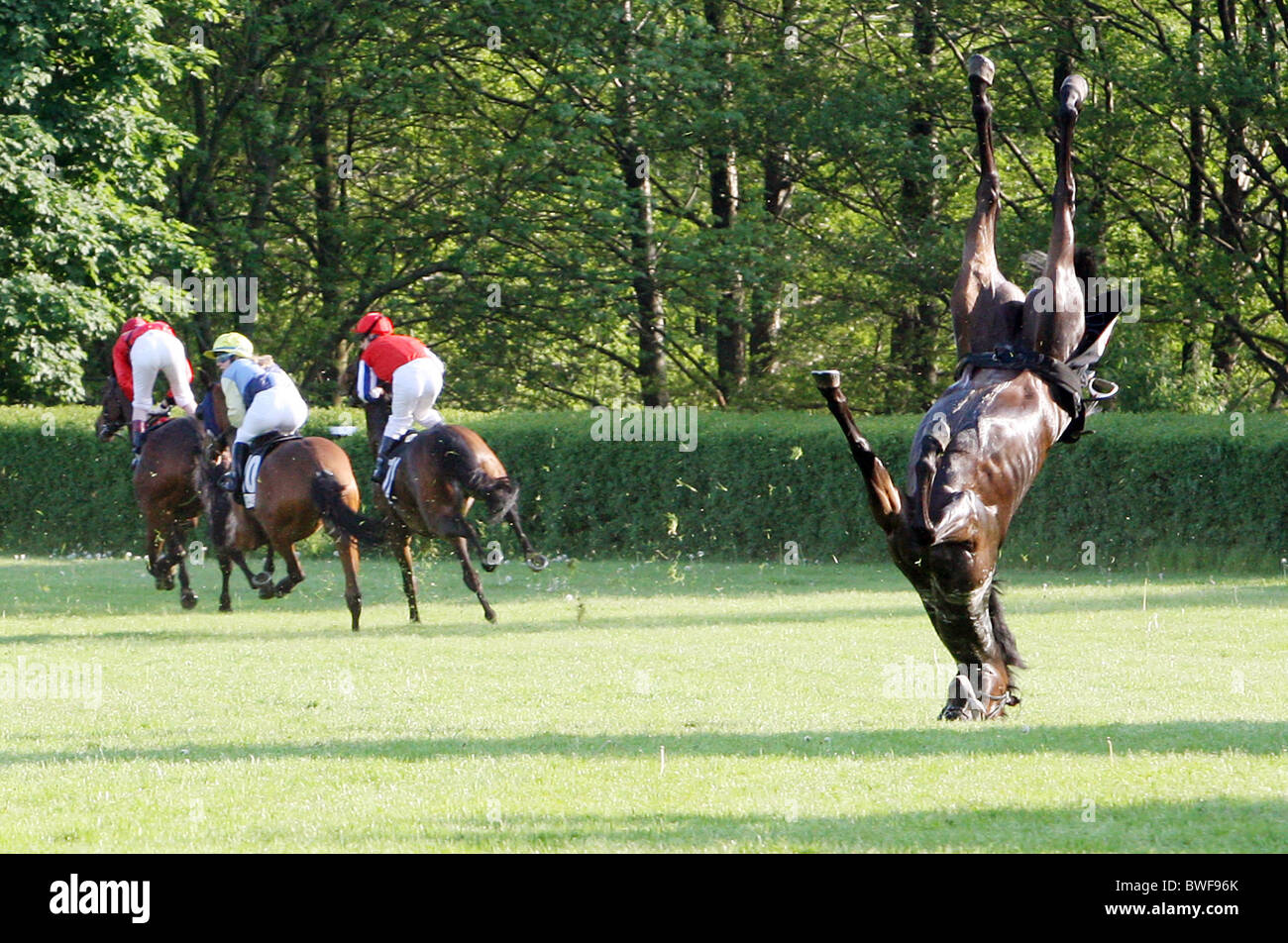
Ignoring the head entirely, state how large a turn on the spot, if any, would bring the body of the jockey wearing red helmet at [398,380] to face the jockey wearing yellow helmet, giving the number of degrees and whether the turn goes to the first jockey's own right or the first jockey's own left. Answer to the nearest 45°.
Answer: approximately 45° to the first jockey's own left

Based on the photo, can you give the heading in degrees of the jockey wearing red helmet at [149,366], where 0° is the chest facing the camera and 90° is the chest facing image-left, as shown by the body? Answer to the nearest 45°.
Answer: approximately 135°

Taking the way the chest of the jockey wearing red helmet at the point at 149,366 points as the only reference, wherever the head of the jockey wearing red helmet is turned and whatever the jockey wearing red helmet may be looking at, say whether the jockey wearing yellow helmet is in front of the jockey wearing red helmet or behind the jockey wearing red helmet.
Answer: behind

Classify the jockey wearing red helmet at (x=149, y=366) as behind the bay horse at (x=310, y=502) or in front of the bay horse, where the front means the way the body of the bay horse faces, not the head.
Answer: in front

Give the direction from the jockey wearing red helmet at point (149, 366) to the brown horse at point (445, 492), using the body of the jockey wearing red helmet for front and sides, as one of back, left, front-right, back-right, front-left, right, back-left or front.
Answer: back

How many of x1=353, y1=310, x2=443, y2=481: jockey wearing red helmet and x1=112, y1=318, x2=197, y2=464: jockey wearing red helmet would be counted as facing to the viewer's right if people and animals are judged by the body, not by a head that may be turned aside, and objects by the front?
0

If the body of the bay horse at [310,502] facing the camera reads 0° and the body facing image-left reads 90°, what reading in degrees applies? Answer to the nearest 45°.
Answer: approximately 135°

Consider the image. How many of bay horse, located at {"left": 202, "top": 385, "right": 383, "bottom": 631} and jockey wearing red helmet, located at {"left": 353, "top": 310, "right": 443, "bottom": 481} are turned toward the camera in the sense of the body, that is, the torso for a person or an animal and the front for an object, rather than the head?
0

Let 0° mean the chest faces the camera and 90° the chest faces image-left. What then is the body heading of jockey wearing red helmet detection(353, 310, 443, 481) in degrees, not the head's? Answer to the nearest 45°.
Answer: approximately 135°

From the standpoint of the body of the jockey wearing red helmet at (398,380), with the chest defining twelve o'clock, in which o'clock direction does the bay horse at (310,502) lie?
The bay horse is roughly at 9 o'clock from the jockey wearing red helmet.

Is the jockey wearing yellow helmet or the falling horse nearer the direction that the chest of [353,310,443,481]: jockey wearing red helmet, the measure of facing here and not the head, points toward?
the jockey wearing yellow helmet
